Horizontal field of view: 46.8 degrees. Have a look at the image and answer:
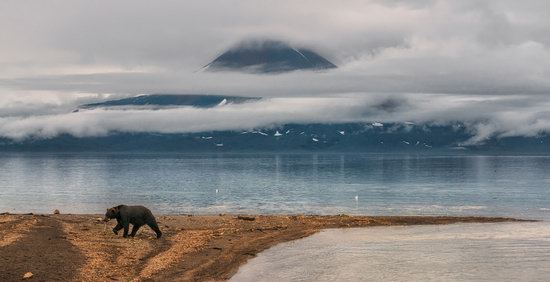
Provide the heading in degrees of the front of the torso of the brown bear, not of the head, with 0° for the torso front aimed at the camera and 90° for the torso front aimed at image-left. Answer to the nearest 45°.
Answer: approximately 90°
